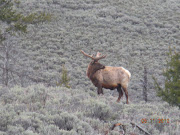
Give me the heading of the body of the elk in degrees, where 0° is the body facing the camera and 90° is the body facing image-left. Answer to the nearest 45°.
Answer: approximately 90°
